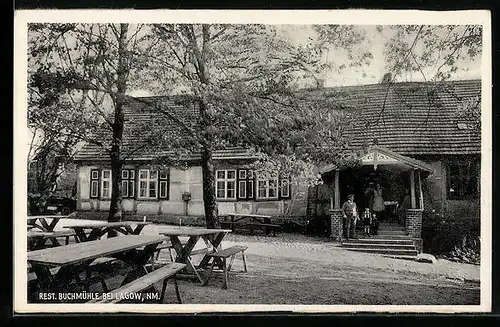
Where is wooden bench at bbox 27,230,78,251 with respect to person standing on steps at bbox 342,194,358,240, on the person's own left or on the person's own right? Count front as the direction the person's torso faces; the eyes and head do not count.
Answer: on the person's own right

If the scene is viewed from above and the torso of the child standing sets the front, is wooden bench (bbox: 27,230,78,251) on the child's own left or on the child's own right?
on the child's own right

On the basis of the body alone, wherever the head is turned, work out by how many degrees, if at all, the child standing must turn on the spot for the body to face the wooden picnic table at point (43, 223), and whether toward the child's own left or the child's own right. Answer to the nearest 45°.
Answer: approximately 90° to the child's own right

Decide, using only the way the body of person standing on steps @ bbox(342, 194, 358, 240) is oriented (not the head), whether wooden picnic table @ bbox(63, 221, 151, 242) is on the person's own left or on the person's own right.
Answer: on the person's own right

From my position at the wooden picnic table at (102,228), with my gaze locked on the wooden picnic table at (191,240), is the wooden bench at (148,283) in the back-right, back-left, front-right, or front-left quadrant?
front-right

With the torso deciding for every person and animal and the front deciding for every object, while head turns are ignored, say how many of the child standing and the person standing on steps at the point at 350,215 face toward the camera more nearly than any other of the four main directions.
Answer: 2

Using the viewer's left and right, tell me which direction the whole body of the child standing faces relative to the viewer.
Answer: facing the viewer

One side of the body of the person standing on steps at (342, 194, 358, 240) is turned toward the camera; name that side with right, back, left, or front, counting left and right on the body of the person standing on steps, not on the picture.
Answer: front
